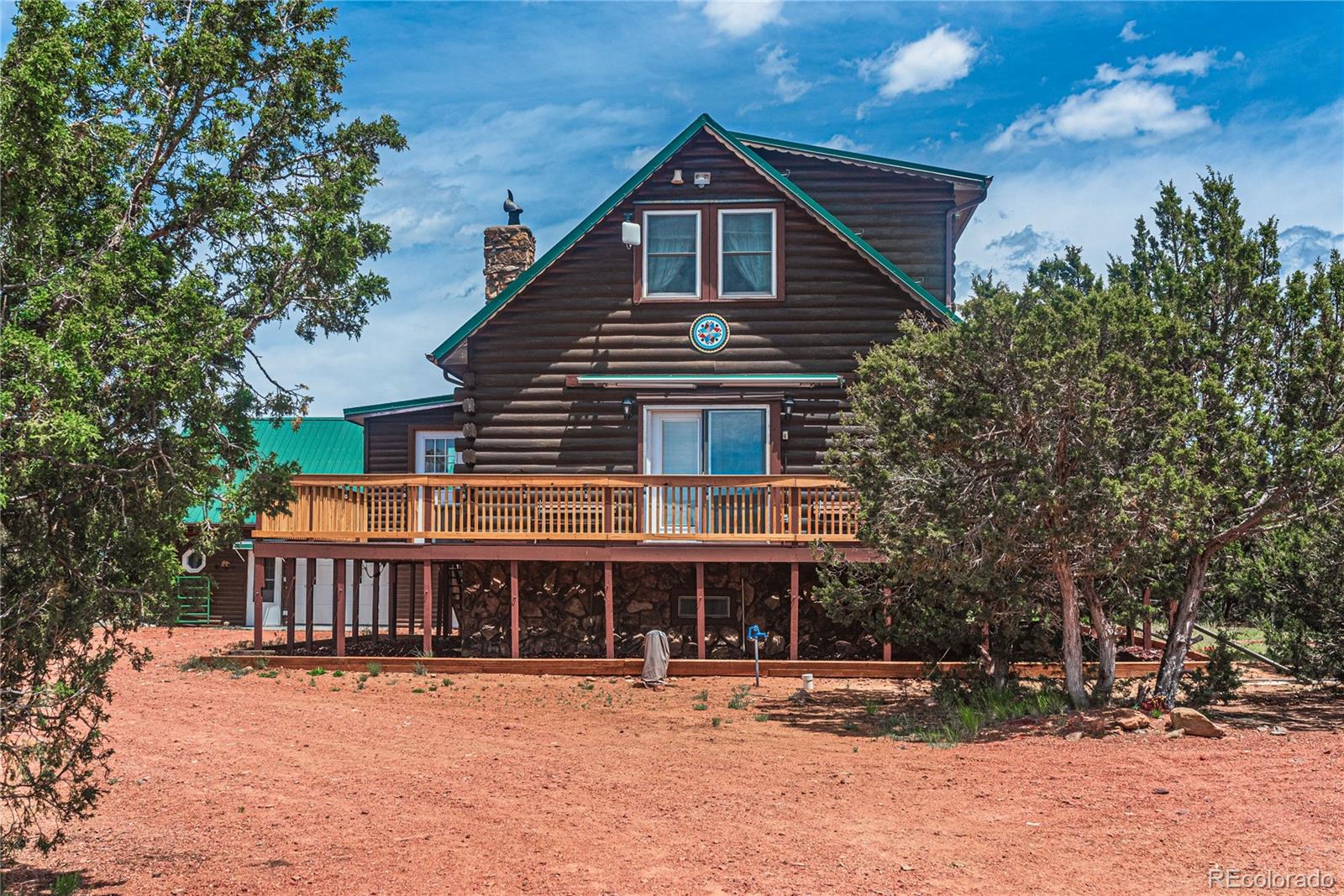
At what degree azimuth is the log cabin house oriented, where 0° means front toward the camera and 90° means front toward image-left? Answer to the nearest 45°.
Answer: approximately 0°

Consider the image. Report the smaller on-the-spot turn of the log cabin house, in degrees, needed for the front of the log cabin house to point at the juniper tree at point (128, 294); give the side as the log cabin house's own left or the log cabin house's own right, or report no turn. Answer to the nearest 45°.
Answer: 0° — it already faces it

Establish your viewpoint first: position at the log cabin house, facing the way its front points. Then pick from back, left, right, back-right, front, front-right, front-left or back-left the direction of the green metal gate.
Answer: back-right

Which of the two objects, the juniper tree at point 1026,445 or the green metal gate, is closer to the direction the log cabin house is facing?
the juniper tree

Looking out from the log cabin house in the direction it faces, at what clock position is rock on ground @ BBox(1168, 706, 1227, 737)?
The rock on ground is roughly at 11 o'clock from the log cabin house.

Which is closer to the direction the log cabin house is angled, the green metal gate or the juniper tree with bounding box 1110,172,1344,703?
the juniper tree

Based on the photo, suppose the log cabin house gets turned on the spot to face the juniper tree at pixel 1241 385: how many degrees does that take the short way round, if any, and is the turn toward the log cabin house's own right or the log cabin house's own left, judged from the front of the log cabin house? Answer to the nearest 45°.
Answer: approximately 45° to the log cabin house's own left
